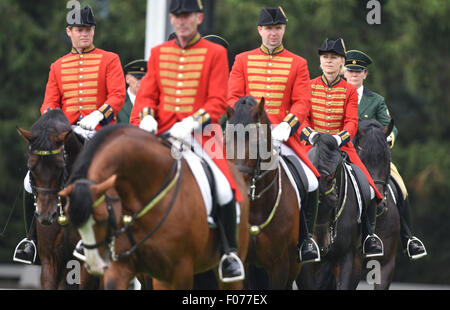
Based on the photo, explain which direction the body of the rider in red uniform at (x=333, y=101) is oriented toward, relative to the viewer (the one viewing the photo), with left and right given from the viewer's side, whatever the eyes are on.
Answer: facing the viewer

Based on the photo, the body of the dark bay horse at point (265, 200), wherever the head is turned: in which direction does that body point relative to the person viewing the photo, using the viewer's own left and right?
facing the viewer and to the left of the viewer

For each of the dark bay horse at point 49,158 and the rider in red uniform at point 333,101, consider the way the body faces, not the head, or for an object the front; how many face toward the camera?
2

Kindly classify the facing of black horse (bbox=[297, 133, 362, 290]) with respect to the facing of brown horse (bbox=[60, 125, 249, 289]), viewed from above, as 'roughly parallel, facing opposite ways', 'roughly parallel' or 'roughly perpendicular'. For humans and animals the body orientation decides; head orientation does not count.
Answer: roughly parallel

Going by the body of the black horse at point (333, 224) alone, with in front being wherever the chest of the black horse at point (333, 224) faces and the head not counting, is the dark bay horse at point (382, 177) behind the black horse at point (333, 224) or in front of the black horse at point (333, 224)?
behind

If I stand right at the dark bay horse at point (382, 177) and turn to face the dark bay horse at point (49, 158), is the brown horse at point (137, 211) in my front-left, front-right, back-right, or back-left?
front-left

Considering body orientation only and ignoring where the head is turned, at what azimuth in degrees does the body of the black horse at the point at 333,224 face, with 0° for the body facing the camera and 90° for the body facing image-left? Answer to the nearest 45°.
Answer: approximately 45°

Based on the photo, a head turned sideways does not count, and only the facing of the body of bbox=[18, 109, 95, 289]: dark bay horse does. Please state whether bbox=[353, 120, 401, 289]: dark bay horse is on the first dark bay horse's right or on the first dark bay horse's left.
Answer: on the first dark bay horse's left

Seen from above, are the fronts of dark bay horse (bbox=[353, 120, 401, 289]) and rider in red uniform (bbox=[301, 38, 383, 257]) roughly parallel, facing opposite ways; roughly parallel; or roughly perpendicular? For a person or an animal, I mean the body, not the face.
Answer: roughly parallel

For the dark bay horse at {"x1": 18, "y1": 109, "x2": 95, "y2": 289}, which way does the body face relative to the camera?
toward the camera
